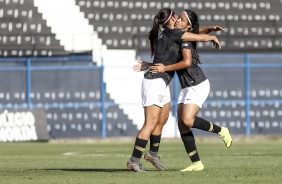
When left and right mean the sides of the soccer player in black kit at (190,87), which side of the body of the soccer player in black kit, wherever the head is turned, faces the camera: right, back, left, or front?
left

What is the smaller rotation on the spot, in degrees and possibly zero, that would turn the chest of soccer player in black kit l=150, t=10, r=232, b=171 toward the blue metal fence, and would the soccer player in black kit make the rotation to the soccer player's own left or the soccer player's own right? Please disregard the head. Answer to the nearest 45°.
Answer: approximately 90° to the soccer player's own right

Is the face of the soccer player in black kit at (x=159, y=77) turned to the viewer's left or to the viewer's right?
to the viewer's right
